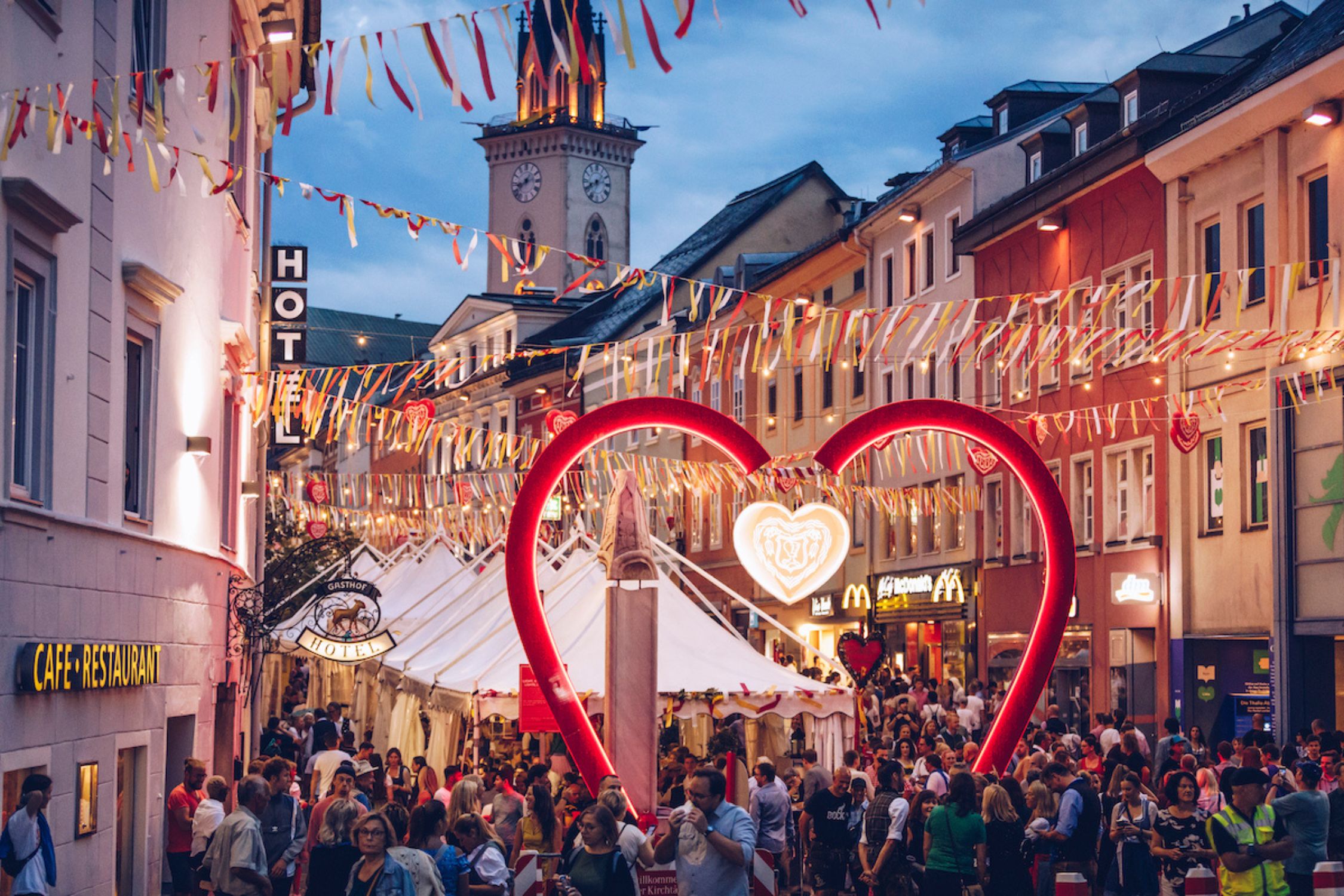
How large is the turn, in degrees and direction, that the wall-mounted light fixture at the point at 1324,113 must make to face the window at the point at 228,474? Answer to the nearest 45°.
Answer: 0° — it already faces it

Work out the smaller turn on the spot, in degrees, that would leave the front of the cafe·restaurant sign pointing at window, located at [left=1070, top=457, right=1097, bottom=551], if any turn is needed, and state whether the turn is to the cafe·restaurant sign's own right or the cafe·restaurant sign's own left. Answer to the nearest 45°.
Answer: approximately 90° to the cafe·restaurant sign's own left

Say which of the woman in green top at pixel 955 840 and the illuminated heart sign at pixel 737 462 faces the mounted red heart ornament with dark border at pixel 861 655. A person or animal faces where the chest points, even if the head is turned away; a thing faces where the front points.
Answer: the woman in green top

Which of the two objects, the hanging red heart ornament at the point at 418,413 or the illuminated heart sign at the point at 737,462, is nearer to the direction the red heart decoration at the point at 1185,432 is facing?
the illuminated heart sign

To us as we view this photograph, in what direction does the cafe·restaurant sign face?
facing the viewer and to the right of the viewer

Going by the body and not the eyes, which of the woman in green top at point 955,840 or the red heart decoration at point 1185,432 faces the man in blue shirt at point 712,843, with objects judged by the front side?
the red heart decoration

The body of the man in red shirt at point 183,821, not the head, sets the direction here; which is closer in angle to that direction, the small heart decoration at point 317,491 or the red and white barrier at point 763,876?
the red and white barrier
